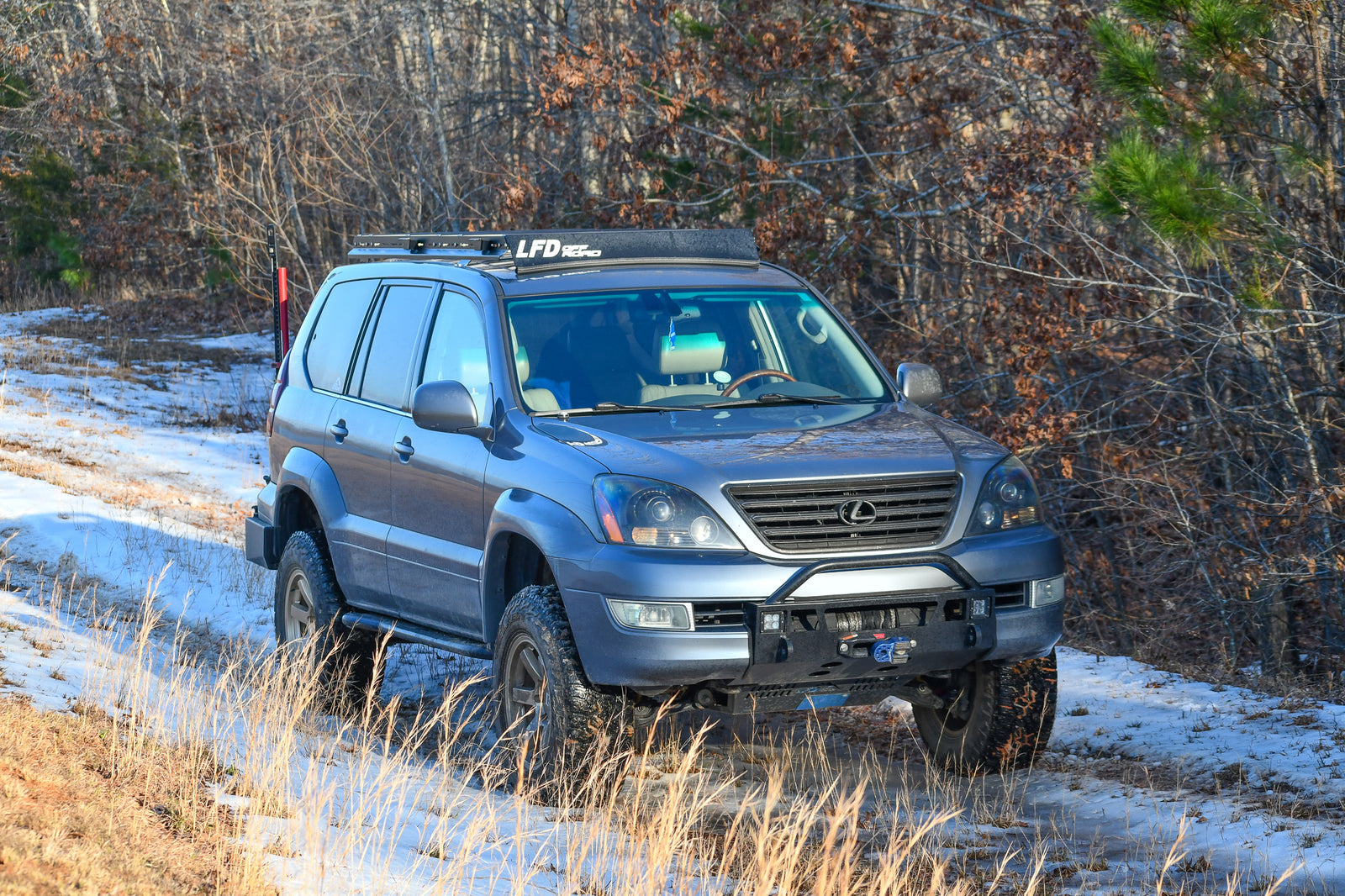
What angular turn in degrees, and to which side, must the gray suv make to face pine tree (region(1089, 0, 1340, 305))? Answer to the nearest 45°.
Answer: approximately 90° to its left

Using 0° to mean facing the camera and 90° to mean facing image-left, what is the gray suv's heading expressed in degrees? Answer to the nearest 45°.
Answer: approximately 315°
